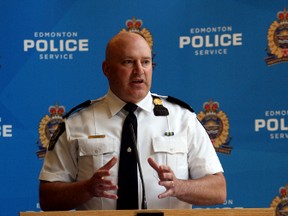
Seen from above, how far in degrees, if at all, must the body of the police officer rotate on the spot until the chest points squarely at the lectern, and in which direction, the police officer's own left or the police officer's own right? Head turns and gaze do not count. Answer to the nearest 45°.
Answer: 0° — they already face it

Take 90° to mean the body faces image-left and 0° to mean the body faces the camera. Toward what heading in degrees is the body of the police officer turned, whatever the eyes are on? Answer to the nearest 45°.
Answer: approximately 0°
